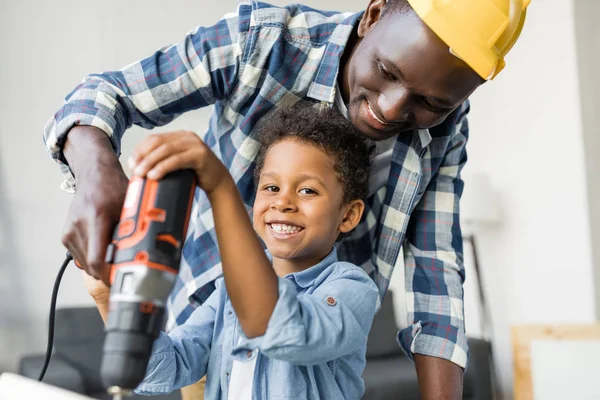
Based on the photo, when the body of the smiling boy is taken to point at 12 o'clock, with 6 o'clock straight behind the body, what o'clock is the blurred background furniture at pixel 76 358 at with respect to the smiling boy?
The blurred background furniture is roughly at 4 o'clock from the smiling boy.

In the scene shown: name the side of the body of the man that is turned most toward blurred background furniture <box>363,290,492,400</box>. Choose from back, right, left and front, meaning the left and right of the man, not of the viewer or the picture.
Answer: back

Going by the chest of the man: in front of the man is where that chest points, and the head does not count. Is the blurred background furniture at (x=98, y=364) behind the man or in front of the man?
behind

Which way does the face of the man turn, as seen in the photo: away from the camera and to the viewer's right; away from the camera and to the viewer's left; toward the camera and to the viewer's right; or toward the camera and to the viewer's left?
toward the camera and to the viewer's left

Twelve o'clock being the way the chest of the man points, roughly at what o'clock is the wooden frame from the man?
The wooden frame is roughly at 7 o'clock from the man.

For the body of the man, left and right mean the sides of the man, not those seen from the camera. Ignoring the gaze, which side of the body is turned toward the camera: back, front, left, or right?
front

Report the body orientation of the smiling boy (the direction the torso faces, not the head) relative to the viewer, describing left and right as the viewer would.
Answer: facing the viewer and to the left of the viewer

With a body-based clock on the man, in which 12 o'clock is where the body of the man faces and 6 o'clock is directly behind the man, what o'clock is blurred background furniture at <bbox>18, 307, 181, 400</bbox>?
The blurred background furniture is roughly at 5 o'clock from the man.

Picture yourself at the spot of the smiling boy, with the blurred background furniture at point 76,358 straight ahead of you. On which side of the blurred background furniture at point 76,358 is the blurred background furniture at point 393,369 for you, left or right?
right
